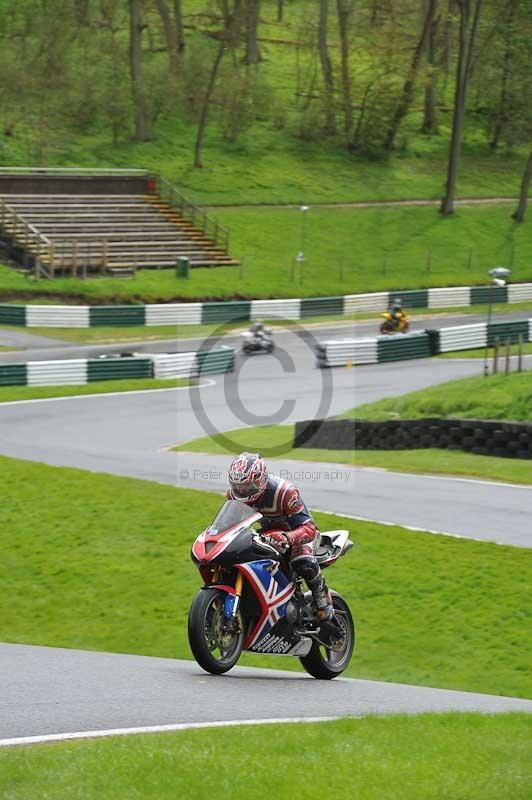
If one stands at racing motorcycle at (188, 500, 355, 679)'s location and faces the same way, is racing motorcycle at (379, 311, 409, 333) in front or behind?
behind

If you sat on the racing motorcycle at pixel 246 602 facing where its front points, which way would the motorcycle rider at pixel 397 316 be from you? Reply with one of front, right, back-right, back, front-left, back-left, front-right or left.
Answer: back-right

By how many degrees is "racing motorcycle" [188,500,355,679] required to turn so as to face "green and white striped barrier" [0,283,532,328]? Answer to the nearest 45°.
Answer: approximately 135° to its right

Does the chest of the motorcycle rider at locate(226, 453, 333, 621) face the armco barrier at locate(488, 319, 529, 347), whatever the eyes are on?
no

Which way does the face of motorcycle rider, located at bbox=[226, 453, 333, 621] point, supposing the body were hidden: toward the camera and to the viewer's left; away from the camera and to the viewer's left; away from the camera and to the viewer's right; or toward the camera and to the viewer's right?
toward the camera and to the viewer's left

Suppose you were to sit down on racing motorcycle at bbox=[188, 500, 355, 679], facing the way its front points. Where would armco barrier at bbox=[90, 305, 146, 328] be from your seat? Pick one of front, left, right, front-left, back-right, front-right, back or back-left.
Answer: back-right

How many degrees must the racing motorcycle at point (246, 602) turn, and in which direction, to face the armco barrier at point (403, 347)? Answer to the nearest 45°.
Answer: approximately 135° to its right

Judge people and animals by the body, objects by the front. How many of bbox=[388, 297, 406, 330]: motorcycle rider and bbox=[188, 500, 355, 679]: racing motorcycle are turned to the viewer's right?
0

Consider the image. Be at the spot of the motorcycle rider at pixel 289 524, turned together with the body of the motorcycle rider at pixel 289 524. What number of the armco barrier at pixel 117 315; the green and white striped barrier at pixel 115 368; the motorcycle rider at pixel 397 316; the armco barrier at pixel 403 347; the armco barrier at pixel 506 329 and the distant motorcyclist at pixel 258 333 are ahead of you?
0

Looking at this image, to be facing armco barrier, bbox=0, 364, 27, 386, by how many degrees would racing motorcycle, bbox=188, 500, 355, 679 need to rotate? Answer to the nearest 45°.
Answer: approximately 135° to its right

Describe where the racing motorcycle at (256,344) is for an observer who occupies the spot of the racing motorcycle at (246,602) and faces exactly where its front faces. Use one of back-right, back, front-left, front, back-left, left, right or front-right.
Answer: back-right

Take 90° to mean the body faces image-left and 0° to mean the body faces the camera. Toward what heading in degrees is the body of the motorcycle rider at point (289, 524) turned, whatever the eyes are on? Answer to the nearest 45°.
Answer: approximately 45°

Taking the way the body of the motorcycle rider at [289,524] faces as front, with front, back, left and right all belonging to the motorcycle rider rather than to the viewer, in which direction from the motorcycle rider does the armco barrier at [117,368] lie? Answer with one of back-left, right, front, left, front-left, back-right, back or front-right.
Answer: back-right

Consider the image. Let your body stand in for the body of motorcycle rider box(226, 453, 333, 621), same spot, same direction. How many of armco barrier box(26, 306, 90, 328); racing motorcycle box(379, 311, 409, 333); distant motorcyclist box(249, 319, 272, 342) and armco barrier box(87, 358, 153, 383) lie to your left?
0

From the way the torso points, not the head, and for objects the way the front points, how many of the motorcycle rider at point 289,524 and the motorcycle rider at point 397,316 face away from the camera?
0

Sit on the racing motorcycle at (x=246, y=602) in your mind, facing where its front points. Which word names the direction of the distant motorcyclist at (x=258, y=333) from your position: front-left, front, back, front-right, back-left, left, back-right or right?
back-right
